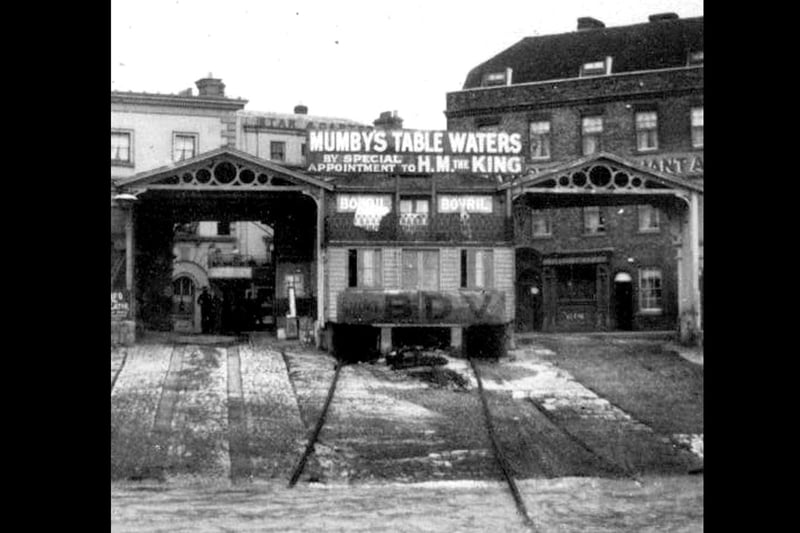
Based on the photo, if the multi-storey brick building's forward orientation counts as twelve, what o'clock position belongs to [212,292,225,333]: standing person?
The standing person is roughly at 3 o'clock from the multi-storey brick building.

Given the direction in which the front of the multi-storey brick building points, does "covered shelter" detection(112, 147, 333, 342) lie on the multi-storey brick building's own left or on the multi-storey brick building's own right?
on the multi-storey brick building's own right

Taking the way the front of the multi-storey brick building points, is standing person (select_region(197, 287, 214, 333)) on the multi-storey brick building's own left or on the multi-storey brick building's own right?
on the multi-storey brick building's own right

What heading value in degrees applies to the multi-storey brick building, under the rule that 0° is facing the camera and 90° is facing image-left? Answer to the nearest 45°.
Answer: approximately 0°
